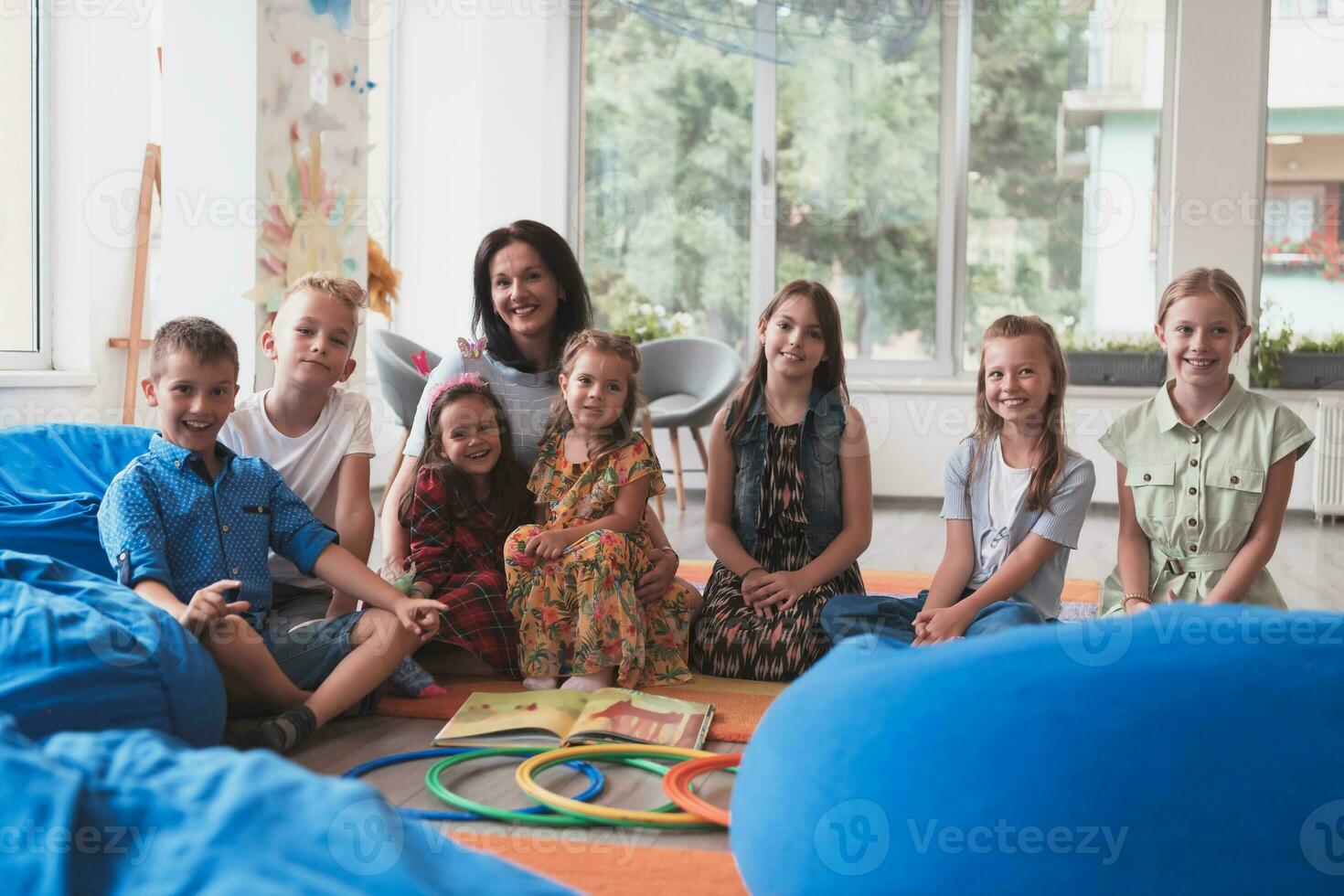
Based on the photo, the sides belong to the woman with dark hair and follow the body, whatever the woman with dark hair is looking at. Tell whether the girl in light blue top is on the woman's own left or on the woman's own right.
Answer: on the woman's own left

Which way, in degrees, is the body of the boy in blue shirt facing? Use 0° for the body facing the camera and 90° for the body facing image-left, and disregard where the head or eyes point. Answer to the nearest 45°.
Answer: approximately 315°

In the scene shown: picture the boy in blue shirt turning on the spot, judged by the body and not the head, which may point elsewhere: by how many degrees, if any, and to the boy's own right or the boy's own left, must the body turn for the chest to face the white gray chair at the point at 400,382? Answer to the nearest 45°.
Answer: approximately 135° to the boy's own left

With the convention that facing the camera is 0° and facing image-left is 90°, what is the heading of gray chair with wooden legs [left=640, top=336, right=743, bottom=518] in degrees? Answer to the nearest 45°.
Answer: approximately 45°

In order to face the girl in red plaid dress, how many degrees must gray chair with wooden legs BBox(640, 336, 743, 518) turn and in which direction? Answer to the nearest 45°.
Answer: approximately 45° to its left

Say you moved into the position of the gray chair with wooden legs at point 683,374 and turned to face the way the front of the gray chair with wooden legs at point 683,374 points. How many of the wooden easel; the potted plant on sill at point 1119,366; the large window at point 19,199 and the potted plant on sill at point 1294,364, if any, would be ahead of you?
2

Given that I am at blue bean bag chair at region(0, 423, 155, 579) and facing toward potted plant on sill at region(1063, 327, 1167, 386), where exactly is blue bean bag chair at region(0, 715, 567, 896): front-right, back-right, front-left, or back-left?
back-right

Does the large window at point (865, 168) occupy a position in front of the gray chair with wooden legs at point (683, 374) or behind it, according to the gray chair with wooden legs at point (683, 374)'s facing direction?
behind

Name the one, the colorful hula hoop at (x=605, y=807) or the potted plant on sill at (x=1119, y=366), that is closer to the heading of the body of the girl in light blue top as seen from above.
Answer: the colorful hula hoop
